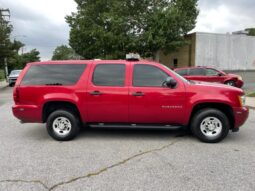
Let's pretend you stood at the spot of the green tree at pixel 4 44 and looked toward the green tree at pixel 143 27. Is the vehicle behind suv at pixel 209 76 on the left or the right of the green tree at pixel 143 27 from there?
right

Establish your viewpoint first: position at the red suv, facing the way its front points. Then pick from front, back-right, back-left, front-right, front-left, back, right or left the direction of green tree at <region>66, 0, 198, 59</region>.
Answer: left

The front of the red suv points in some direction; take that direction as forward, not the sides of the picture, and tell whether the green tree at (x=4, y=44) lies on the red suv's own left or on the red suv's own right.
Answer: on the red suv's own left

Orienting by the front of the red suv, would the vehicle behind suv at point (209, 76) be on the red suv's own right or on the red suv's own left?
on the red suv's own left

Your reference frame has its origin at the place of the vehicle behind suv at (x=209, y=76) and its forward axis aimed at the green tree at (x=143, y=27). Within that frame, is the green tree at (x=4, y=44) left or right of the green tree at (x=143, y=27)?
left

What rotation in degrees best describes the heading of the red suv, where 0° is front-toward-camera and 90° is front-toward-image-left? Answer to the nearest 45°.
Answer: approximately 270°
